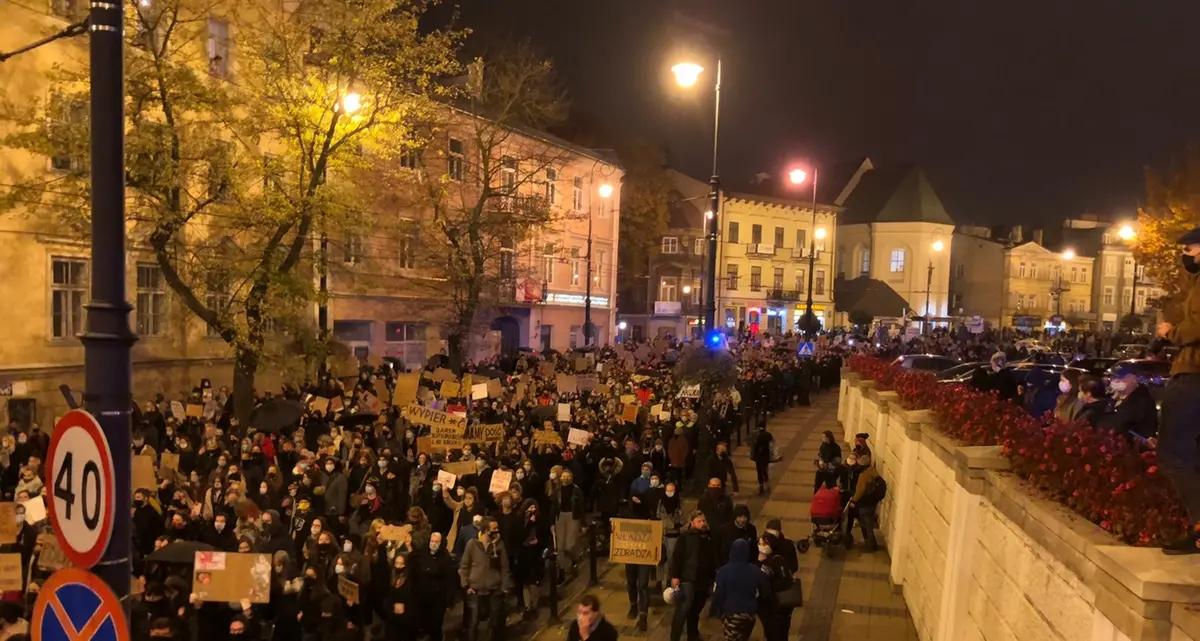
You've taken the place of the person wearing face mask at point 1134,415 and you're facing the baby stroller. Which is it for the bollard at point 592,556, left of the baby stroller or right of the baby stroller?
left

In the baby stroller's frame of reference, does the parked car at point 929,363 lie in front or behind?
behind

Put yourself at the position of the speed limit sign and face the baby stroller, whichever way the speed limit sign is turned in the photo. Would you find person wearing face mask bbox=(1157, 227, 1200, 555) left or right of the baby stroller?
right
